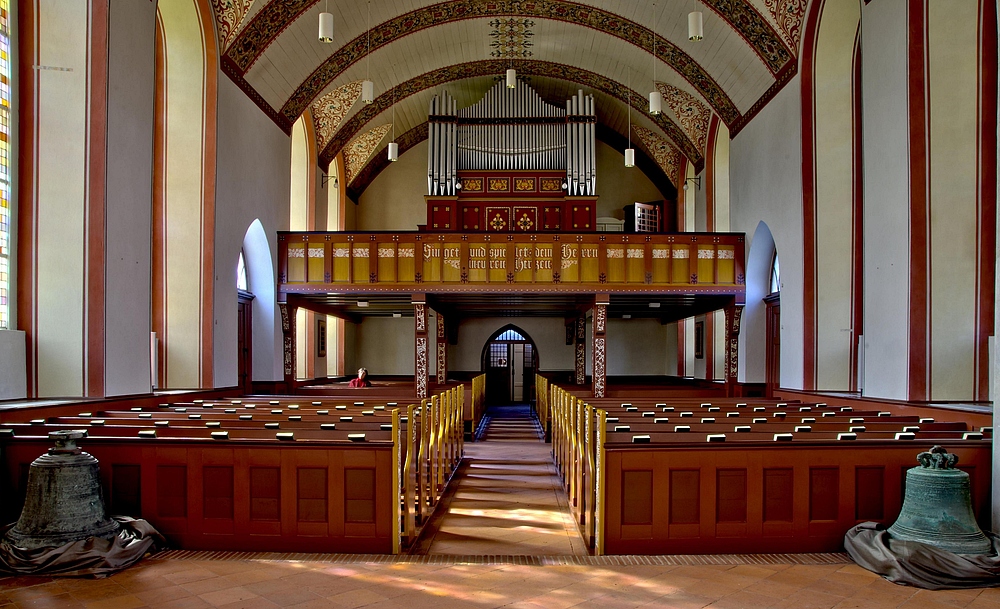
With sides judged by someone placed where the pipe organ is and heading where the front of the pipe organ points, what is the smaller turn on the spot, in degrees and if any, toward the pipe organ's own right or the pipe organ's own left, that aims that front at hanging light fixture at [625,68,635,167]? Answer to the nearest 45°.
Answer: approximately 45° to the pipe organ's own left

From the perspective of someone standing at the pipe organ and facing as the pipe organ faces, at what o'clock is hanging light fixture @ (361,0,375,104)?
The hanging light fixture is roughly at 1 o'clock from the pipe organ.

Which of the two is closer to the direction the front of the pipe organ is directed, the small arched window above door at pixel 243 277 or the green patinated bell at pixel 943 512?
the green patinated bell

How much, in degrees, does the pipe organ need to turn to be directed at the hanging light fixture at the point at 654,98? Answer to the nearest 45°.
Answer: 0° — it already faces it

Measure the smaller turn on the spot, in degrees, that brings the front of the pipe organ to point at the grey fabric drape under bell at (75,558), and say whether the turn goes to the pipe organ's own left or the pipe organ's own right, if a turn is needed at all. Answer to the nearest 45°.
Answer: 0° — it already faces it

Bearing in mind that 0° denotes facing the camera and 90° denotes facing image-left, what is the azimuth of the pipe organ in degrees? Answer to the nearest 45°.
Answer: approximately 0°

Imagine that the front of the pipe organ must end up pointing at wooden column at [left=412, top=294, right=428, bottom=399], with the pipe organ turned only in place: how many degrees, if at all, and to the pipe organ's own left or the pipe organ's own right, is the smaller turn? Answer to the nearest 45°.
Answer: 0° — it already faces it

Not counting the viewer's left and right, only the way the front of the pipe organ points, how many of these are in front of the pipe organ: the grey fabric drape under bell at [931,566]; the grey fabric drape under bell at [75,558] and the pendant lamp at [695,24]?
3
